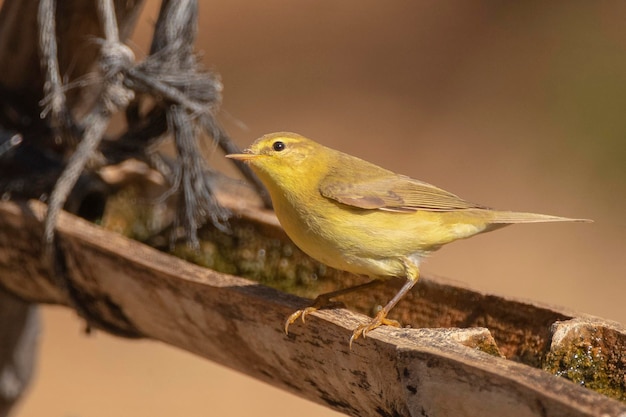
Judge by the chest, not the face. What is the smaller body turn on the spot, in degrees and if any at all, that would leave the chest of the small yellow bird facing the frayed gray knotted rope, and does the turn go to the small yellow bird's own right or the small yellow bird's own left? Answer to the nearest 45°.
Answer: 0° — it already faces it

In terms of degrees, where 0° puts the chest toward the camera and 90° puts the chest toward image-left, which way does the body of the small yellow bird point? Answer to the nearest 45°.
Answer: approximately 90°
